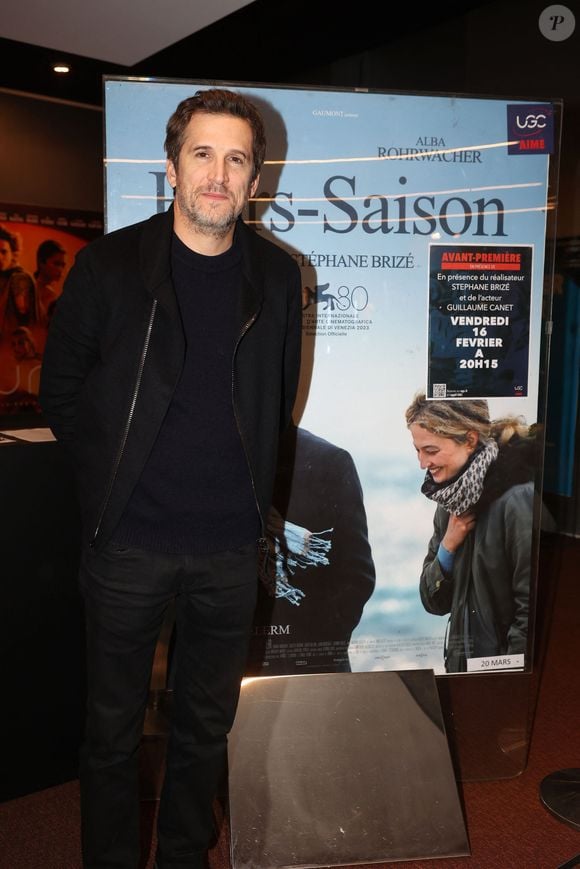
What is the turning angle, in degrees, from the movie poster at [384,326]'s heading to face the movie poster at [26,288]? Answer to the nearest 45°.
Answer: approximately 135° to its right

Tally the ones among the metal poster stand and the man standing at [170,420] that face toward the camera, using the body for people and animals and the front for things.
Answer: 2

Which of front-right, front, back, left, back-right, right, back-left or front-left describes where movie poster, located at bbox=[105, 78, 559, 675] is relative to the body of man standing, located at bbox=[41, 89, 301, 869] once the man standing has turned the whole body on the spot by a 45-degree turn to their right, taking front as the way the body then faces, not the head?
back

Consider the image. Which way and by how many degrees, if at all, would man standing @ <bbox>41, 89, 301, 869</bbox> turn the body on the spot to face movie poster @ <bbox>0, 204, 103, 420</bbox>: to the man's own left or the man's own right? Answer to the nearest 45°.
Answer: approximately 180°

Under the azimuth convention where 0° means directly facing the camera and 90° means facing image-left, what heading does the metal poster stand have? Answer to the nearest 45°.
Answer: approximately 0°
